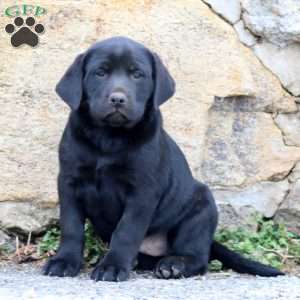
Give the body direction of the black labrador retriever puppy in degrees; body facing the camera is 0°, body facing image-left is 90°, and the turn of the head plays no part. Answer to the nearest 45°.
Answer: approximately 45°
